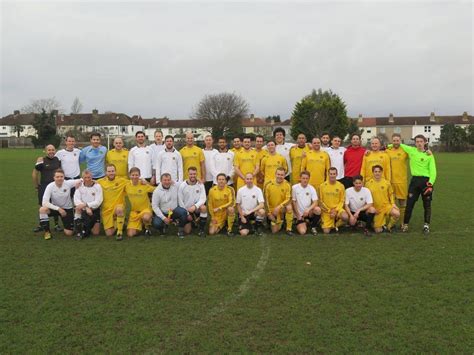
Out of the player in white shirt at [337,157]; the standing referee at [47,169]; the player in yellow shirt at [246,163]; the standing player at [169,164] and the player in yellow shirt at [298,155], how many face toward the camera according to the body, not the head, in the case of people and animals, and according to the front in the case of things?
5

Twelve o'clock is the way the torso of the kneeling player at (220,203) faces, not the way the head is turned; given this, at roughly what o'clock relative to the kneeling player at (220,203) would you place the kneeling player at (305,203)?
the kneeling player at (305,203) is roughly at 9 o'clock from the kneeling player at (220,203).

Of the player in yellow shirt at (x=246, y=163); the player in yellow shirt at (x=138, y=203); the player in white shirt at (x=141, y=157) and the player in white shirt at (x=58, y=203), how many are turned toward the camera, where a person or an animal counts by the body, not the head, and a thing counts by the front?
4

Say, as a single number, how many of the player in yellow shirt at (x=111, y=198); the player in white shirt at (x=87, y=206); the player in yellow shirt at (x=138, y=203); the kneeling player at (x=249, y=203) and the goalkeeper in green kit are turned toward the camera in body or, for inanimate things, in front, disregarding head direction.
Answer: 5

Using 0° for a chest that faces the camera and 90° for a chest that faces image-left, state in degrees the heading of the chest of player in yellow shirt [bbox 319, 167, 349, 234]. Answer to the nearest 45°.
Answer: approximately 0°

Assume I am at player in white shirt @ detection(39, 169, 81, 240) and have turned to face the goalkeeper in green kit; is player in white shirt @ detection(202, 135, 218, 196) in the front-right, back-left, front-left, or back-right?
front-left

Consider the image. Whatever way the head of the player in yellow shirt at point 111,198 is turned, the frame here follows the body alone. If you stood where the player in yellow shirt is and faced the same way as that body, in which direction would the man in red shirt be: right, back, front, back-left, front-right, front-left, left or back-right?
left

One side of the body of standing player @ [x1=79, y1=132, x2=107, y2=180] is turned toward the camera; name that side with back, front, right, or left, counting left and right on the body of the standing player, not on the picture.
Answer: front

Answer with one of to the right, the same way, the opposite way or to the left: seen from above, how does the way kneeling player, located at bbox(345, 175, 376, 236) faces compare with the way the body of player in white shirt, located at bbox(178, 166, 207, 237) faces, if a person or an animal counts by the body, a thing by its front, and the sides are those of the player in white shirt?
the same way

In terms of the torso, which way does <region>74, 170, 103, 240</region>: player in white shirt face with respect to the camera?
toward the camera

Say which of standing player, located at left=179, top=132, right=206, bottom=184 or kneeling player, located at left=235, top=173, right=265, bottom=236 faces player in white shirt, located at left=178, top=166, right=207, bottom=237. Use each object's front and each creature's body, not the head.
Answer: the standing player

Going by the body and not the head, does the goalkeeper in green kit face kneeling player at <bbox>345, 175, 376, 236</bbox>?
no

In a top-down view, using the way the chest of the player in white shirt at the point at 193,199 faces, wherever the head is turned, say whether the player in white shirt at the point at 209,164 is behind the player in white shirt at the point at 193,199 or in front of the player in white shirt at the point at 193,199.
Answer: behind

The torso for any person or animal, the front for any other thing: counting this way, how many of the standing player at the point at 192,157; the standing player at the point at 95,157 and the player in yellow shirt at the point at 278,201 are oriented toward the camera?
3

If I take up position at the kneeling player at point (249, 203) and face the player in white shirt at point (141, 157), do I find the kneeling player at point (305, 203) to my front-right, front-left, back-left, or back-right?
back-right

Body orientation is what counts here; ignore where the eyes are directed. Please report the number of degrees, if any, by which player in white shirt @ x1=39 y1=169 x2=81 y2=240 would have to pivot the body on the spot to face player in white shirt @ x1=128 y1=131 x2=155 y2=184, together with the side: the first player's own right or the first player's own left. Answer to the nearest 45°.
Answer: approximately 90° to the first player's own left

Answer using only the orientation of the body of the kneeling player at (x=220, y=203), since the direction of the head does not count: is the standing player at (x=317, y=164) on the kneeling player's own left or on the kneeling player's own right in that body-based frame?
on the kneeling player's own left

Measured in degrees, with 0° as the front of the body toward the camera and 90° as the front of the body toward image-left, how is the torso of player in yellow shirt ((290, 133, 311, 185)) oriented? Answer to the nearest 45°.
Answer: approximately 0°
